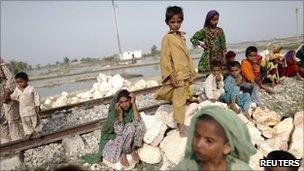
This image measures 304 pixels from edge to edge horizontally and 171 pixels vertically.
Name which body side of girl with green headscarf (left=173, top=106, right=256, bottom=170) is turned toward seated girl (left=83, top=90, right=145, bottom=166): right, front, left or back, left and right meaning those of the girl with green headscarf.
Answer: right

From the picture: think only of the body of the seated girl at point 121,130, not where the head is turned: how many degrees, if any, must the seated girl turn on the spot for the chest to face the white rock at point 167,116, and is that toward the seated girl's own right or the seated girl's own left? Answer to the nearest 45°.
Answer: approximately 90° to the seated girl's own left

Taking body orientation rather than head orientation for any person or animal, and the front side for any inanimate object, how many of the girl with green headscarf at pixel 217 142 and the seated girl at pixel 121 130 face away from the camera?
0

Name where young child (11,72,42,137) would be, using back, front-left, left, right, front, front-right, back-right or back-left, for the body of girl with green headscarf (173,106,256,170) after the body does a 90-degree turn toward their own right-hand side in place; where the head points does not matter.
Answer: front

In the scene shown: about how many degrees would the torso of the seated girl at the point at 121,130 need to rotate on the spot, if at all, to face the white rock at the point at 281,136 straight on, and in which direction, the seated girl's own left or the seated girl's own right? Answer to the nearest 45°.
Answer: approximately 45° to the seated girl's own left

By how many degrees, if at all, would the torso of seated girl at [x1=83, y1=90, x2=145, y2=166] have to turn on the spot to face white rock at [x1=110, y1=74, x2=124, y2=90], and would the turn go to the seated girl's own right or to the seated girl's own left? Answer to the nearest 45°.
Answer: approximately 135° to the seated girl's own left

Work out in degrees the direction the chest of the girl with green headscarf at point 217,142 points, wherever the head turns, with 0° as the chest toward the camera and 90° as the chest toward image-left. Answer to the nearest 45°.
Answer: approximately 45°

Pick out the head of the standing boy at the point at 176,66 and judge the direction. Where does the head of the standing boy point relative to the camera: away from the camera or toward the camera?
toward the camera

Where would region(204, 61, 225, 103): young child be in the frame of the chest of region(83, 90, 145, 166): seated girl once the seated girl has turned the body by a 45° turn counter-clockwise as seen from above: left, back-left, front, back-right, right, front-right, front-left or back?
front-left

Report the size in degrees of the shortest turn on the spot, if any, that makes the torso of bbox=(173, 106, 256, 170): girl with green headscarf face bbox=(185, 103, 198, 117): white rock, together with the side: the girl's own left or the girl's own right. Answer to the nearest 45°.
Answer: approximately 135° to the girl's own right

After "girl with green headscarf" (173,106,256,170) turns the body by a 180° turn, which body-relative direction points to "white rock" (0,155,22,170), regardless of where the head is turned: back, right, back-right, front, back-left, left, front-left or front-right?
left

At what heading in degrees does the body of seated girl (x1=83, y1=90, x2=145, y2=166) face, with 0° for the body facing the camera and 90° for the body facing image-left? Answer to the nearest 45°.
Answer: approximately 315°

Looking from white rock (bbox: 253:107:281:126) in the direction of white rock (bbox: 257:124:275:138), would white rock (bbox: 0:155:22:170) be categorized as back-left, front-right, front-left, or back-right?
front-right

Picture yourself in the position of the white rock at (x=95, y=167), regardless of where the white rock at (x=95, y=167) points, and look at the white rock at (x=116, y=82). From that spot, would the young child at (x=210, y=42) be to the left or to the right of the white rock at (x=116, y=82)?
right
